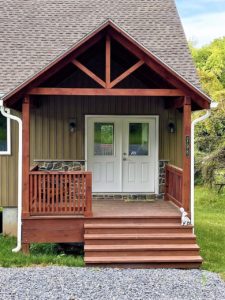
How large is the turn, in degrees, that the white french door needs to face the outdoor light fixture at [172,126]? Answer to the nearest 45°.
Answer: approximately 90° to its left

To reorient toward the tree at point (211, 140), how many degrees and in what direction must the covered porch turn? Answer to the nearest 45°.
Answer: approximately 135° to its left

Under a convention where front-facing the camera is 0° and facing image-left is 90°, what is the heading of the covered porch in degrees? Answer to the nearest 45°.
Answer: approximately 0°

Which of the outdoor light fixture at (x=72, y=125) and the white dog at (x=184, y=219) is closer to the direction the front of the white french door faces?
the white dog

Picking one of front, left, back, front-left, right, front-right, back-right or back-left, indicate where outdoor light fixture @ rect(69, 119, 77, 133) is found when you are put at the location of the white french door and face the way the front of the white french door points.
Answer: right

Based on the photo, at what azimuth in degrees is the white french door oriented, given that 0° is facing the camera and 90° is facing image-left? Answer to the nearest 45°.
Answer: approximately 0°
